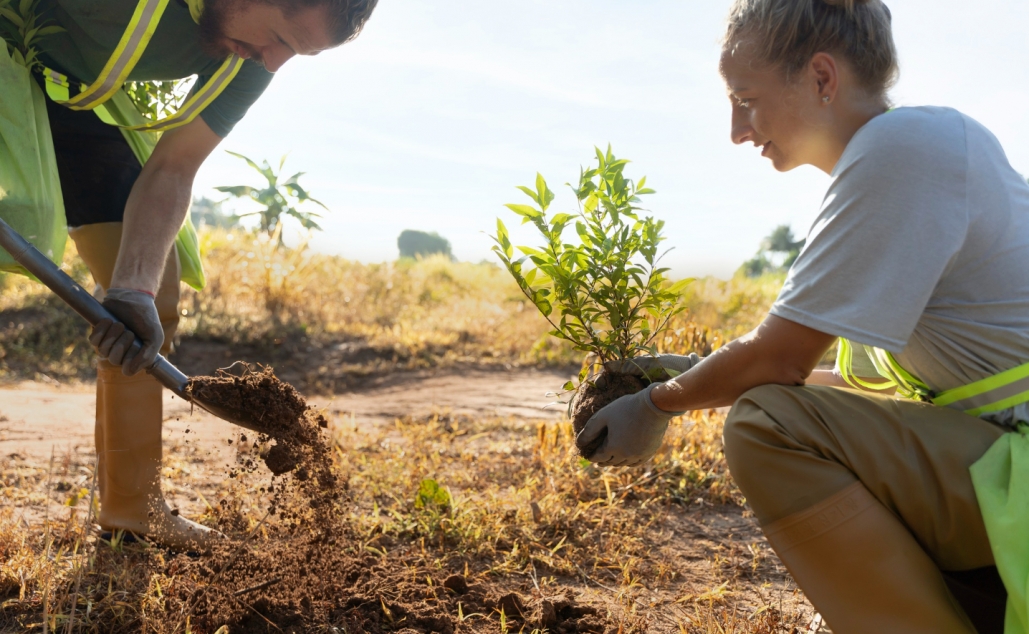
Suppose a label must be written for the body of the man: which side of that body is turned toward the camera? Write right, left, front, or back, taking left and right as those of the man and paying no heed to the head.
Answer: right

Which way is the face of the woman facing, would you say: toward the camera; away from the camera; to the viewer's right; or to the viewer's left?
to the viewer's left

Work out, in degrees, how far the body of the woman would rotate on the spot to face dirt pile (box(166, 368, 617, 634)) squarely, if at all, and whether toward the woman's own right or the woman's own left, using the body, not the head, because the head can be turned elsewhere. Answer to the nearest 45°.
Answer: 0° — they already face it

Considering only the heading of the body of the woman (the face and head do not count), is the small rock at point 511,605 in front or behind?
in front

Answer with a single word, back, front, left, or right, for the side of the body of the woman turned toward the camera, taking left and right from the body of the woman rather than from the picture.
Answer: left

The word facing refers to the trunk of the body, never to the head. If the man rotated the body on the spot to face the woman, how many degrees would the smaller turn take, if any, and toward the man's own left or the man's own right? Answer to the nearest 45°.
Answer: approximately 45° to the man's own right

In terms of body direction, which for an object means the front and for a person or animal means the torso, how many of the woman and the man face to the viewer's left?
1

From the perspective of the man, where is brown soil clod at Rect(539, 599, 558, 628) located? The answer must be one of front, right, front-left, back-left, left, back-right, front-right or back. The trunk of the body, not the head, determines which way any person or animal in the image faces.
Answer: front-right
